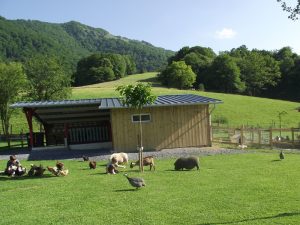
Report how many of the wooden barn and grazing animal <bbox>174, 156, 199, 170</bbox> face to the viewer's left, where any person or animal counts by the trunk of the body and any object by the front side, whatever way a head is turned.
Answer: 1

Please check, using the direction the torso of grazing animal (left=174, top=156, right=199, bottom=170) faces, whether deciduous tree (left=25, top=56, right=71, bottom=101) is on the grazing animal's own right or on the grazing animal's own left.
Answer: on the grazing animal's own right

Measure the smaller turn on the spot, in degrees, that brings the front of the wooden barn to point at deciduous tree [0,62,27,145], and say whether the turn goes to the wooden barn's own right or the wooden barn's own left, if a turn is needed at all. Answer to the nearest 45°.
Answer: approximately 135° to the wooden barn's own right

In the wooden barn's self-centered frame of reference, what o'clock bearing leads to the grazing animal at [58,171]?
The grazing animal is roughly at 1 o'clock from the wooden barn.

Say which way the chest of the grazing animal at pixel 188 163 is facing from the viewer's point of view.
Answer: to the viewer's left

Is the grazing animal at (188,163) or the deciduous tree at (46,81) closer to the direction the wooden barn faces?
the grazing animal

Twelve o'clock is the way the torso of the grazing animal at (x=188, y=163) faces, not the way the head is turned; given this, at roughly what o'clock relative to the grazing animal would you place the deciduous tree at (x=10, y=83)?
The deciduous tree is roughly at 2 o'clock from the grazing animal.

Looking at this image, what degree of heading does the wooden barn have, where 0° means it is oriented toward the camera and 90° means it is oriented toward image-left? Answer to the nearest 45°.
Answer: approximately 0°

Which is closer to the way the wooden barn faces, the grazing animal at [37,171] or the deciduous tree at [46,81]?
the grazing animal

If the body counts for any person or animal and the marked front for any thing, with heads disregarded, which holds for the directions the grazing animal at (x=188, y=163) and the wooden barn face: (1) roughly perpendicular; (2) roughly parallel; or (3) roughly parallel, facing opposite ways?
roughly perpendicular

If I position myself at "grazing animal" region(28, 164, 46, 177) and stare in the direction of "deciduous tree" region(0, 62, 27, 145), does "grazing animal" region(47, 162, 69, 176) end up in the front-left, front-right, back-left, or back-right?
back-right
